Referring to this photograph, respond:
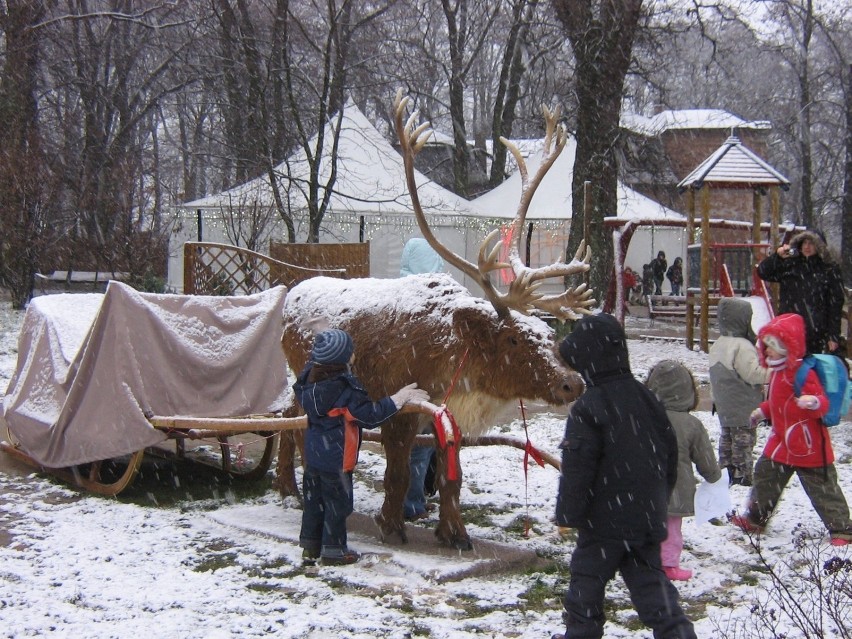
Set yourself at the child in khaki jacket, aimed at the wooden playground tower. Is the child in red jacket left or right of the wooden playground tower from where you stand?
right

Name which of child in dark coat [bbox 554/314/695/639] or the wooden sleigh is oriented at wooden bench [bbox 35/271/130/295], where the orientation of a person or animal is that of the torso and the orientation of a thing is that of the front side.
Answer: the child in dark coat

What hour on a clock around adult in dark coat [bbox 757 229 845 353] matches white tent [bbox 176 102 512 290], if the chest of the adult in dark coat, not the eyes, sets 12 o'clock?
The white tent is roughly at 3 o'clock from the adult in dark coat.

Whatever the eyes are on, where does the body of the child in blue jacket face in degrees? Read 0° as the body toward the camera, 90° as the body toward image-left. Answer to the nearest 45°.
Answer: approximately 225°

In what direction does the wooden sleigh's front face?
to the viewer's right

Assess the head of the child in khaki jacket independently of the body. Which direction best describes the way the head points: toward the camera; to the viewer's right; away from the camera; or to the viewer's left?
away from the camera

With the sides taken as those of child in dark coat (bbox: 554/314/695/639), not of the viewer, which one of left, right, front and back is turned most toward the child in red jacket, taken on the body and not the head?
right

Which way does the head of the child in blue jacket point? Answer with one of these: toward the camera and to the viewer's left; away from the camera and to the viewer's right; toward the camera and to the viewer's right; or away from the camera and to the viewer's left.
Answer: away from the camera and to the viewer's right

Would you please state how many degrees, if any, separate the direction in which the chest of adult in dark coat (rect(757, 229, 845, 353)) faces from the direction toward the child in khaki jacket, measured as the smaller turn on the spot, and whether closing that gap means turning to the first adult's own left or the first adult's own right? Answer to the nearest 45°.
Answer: approximately 45° to the first adult's own left

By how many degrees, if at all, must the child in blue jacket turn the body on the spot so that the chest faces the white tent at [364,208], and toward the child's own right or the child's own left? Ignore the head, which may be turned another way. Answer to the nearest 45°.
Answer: approximately 45° to the child's own left

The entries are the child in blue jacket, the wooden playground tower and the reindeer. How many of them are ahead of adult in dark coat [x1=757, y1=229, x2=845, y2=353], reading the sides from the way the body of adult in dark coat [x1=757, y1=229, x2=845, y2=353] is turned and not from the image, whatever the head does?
2
